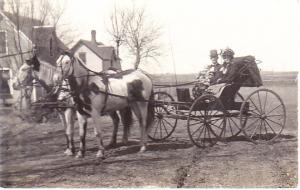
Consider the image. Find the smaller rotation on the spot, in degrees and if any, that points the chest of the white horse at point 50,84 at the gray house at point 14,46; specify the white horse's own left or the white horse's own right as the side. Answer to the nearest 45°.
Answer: approximately 90° to the white horse's own right

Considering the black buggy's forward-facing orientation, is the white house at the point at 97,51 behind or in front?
in front

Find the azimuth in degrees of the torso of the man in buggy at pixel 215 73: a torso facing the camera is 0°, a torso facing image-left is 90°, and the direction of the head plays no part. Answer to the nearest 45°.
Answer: approximately 45°

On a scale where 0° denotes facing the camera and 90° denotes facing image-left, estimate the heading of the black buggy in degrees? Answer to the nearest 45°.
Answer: approximately 45°

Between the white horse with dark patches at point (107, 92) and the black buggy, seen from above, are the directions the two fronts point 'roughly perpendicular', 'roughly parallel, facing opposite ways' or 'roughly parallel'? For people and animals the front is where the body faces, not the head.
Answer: roughly parallel

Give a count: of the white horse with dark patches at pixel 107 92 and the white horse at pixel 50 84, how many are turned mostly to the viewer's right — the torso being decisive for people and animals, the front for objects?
0

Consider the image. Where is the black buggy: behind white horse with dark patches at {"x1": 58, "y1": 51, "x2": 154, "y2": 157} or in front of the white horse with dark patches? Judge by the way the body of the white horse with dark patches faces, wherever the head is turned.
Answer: behind

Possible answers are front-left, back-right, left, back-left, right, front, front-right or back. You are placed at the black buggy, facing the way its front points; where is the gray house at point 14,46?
front-right

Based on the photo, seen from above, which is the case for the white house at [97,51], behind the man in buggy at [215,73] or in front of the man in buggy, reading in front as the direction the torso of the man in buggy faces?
in front

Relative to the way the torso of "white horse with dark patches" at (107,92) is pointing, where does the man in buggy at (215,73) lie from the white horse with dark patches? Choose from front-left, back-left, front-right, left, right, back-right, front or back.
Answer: back-left

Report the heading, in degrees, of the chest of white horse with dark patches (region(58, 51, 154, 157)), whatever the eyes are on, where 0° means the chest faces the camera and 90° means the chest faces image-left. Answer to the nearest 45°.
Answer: approximately 45°

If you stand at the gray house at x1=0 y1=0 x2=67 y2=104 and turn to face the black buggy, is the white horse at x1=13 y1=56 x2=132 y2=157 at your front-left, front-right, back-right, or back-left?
front-right

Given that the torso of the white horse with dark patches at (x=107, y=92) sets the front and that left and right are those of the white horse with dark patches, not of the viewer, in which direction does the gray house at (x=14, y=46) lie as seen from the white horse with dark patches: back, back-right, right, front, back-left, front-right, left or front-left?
right

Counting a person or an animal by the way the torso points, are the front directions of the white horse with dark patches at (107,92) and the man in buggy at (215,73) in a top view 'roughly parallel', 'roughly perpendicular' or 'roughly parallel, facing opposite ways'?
roughly parallel

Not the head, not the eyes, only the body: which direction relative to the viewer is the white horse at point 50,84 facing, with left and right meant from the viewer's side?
facing the viewer and to the left of the viewer
